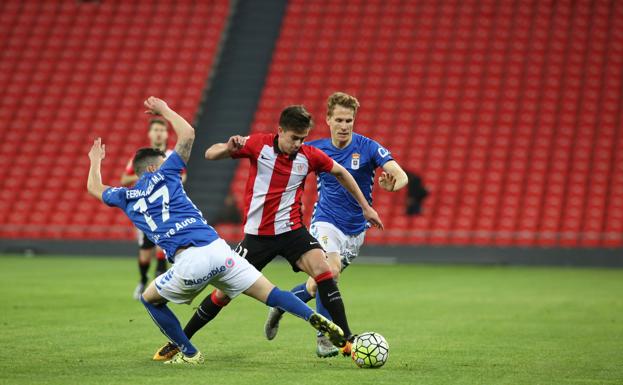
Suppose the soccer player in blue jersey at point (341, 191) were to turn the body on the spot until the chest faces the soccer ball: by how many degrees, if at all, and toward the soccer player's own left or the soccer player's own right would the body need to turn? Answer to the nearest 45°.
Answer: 0° — they already face it

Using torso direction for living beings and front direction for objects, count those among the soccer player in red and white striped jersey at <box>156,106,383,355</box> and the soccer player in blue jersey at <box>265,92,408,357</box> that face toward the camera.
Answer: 2

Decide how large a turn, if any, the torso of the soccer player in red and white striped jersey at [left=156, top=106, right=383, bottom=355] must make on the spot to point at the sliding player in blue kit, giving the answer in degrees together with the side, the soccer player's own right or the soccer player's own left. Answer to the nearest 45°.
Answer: approximately 45° to the soccer player's own right

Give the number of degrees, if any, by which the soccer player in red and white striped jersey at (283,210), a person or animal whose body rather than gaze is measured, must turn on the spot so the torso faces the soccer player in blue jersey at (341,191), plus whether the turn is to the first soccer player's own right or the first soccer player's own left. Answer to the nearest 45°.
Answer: approximately 135° to the first soccer player's own left

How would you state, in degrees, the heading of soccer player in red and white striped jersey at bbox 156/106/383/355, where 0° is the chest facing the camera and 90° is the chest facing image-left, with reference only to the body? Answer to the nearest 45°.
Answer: approximately 0°

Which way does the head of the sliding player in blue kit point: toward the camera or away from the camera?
away from the camera
